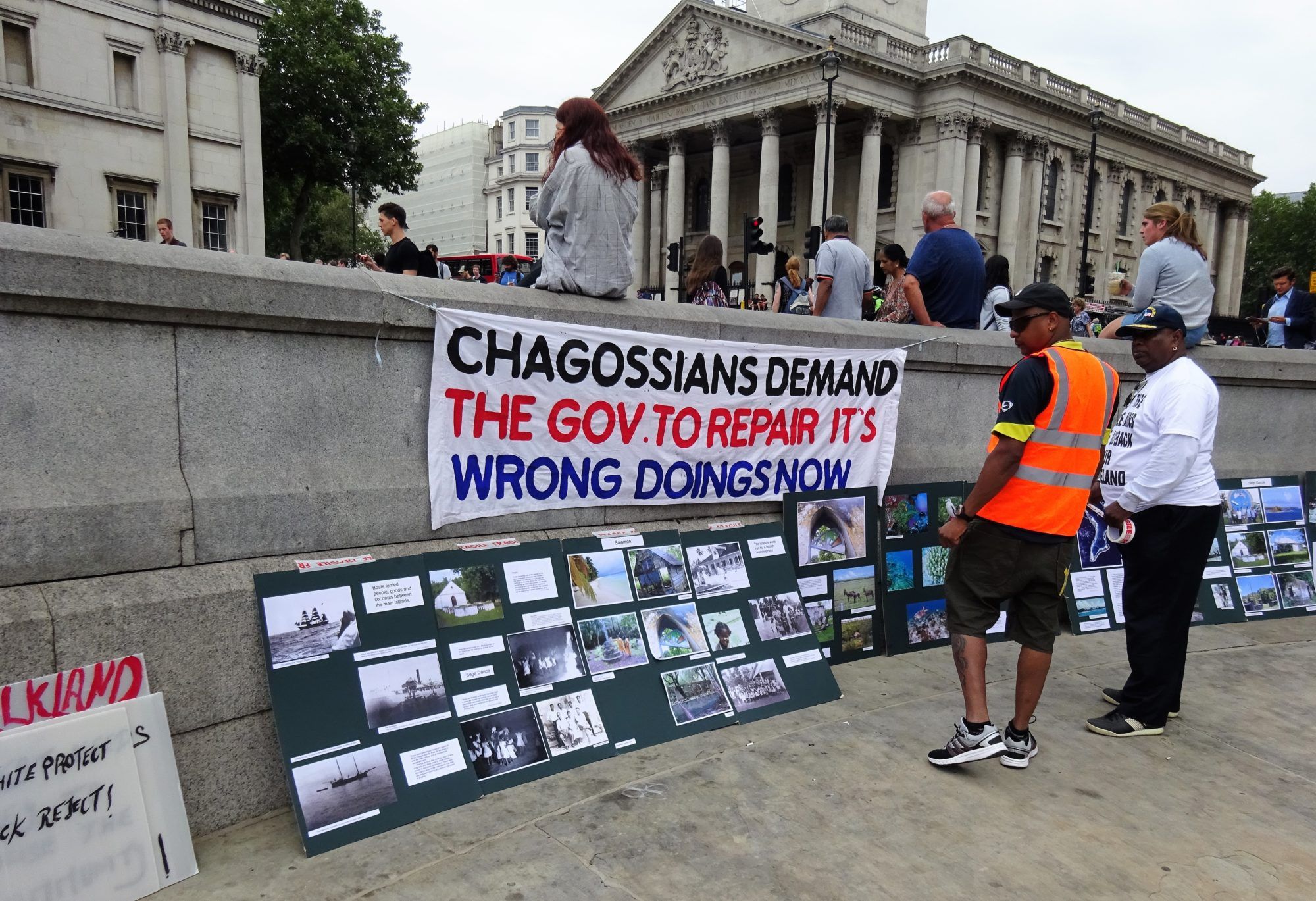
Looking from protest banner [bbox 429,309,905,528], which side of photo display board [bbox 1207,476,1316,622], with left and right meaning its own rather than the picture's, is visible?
right

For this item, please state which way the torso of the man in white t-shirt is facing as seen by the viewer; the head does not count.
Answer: to the viewer's left

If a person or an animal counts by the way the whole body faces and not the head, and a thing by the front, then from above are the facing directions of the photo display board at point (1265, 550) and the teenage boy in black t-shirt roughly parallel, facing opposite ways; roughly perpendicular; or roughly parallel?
roughly perpendicular

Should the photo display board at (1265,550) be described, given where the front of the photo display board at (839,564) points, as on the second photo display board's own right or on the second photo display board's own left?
on the second photo display board's own left

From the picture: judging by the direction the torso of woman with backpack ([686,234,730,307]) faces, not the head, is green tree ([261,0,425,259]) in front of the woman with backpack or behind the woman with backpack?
in front

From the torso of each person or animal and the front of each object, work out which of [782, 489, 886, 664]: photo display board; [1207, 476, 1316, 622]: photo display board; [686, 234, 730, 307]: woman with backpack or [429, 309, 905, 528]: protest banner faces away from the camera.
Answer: the woman with backpack

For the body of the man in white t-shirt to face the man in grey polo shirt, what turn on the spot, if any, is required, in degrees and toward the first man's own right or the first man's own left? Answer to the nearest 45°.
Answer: approximately 45° to the first man's own right

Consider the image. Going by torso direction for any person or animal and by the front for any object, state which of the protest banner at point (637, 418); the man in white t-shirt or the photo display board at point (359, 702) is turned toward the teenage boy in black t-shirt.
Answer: the man in white t-shirt

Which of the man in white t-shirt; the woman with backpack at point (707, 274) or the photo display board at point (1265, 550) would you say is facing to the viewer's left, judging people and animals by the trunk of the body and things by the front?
the man in white t-shirt

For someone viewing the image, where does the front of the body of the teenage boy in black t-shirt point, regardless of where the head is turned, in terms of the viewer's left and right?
facing to the left of the viewer

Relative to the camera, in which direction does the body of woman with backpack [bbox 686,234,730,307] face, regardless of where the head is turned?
away from the camera

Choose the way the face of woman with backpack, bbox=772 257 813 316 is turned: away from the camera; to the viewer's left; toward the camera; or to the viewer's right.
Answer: away from the camera

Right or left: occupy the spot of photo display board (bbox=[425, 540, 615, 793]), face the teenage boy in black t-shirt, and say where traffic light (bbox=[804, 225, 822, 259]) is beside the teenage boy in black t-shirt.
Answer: right
